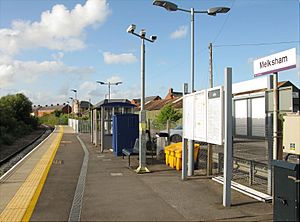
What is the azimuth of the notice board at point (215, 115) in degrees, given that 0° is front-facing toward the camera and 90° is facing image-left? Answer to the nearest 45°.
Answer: approximately 45°

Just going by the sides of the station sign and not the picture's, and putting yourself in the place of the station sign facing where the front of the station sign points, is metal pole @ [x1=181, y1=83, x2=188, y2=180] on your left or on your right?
on your right

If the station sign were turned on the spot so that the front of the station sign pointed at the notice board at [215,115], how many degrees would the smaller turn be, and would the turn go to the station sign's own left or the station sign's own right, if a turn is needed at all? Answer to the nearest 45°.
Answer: approximately 90° to the station sign's own right

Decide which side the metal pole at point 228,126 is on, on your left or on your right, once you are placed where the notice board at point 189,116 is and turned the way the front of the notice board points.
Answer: on your left

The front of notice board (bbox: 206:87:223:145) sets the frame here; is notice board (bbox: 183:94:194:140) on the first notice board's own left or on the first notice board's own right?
on the first notice board's own right

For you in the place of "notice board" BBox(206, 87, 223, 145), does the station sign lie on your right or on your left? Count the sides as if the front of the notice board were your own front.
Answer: on your left

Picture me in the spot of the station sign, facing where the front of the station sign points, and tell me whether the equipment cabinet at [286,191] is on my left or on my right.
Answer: on my left
